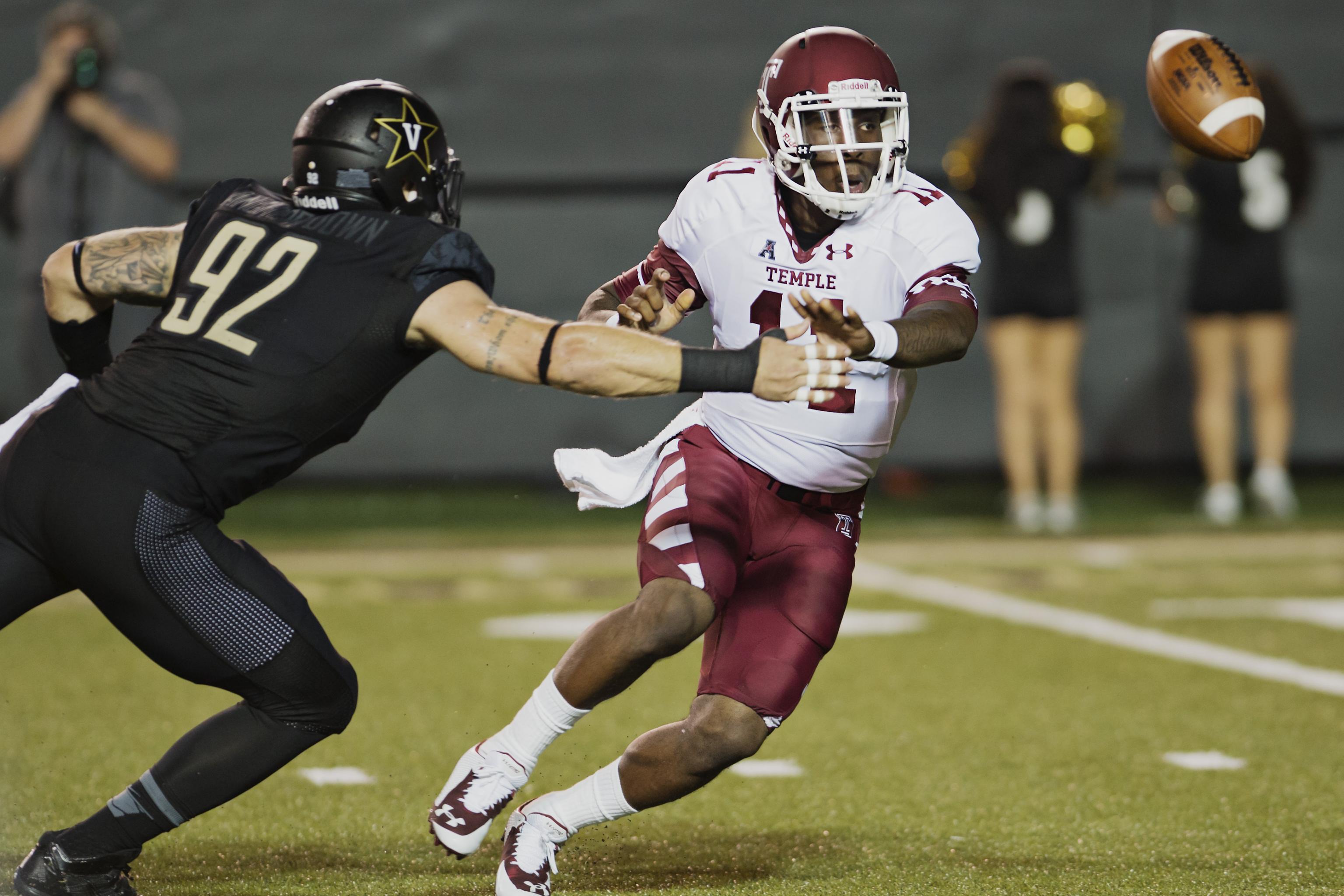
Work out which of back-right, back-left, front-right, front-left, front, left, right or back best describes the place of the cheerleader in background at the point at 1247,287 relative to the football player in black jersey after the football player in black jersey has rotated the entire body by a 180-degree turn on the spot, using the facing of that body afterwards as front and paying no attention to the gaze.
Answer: back

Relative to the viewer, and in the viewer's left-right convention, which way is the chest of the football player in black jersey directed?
facing away from the viewer and to the right of the viewer

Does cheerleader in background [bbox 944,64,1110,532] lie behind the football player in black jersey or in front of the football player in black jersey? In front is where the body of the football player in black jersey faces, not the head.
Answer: in front

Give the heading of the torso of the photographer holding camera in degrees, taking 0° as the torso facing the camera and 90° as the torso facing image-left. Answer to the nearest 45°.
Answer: approximately 0°

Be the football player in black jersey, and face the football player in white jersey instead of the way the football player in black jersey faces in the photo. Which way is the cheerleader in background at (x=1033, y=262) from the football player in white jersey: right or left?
left

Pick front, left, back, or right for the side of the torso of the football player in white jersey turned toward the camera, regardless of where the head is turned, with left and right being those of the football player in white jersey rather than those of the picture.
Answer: front

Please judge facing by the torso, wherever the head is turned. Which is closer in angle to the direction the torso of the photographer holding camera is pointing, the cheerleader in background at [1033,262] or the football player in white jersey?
the football player in white jersey

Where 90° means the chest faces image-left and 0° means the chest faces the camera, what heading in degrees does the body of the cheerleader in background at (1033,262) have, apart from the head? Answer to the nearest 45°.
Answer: approximately 180°

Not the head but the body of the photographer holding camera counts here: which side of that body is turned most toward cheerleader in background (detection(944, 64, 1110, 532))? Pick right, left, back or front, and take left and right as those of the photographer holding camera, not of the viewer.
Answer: left

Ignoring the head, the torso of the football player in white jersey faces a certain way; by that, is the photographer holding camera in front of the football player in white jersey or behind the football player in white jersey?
behind

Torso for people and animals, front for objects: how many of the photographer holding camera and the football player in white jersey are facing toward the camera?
2

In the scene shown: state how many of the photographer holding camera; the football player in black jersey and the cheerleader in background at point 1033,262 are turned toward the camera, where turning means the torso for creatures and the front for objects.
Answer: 1

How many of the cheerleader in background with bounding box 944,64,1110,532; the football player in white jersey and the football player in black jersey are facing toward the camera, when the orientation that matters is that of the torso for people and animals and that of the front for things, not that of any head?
1

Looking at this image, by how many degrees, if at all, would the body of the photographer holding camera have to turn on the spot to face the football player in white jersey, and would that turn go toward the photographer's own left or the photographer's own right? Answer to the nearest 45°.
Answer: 0° — they already face them

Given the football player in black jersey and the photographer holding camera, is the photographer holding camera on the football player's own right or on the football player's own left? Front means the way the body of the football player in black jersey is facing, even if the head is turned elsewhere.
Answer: on the football player's own left

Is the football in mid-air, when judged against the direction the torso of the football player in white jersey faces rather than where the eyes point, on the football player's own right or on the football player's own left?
on the football player's own left

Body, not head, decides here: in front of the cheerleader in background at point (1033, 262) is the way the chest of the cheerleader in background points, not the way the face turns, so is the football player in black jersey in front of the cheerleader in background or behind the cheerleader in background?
behind

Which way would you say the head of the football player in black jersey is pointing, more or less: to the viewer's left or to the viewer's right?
to the viewer's right
